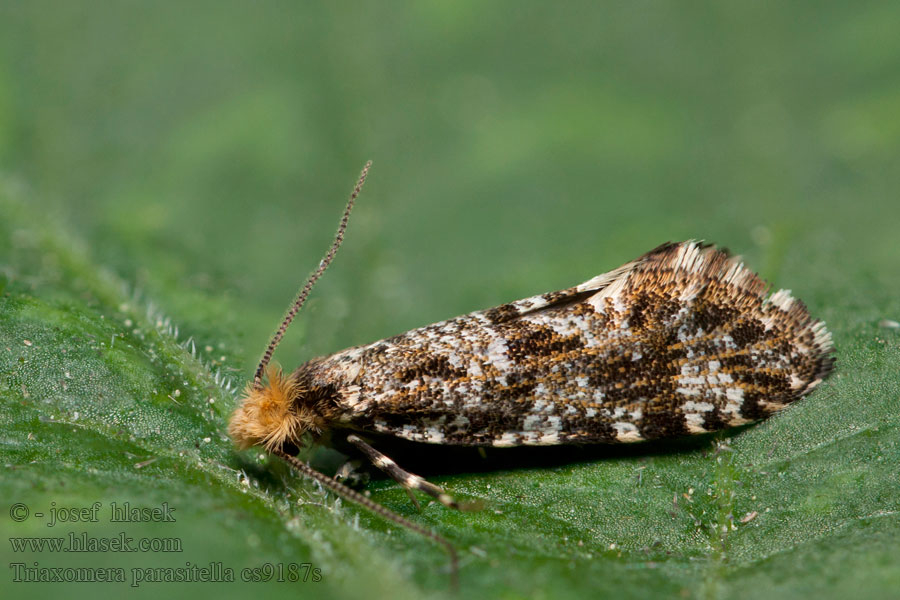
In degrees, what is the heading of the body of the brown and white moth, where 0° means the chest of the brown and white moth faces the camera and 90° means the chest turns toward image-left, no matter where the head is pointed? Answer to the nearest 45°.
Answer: approximately 90°
